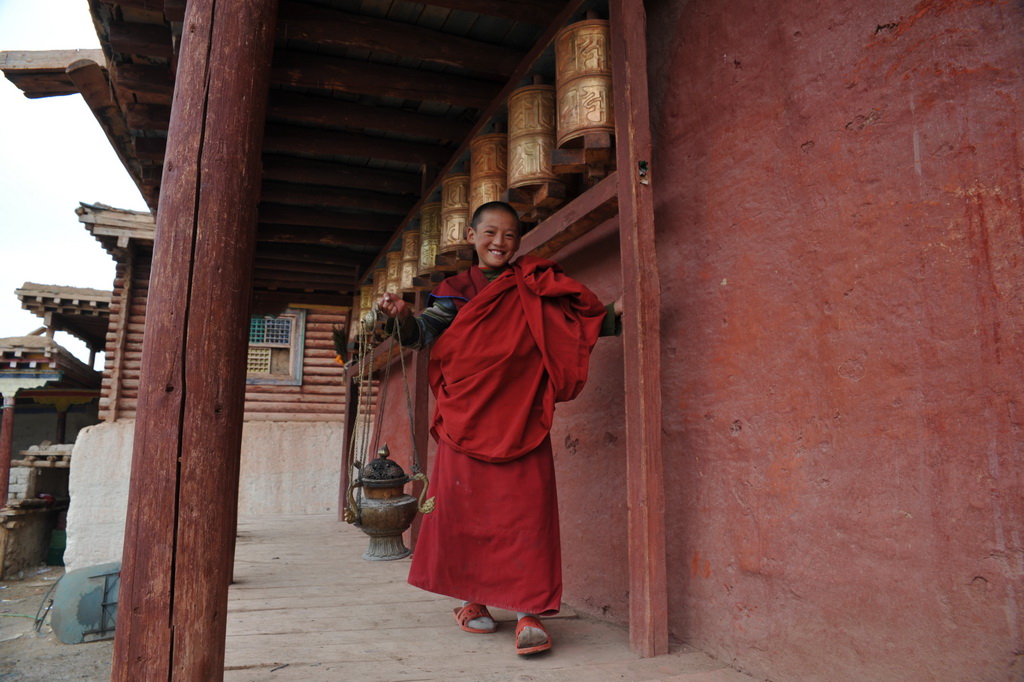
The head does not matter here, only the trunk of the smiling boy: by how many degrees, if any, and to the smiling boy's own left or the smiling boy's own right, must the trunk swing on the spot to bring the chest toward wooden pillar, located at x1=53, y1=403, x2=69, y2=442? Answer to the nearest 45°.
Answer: approximately 135° to the smiling boy's own right

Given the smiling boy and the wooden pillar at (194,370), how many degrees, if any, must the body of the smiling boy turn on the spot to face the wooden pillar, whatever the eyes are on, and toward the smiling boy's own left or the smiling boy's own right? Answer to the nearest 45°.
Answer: approximately 45° to the smiling boy's own right

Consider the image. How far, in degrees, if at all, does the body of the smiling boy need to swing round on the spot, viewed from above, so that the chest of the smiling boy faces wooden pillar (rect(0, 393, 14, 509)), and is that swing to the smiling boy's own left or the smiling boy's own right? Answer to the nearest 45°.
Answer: approximately 135° to the smiling boy's own right

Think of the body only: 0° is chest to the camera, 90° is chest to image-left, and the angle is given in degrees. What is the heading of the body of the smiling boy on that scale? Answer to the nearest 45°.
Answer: approximately 0°

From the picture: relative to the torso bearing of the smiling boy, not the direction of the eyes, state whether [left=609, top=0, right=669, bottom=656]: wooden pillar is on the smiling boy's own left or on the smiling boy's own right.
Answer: on the smiling boy's own left

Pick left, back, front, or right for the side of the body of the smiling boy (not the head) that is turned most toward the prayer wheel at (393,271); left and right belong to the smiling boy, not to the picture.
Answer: back

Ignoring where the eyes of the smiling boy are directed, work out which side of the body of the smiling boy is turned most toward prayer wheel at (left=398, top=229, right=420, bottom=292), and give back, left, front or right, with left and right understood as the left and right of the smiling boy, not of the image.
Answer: back

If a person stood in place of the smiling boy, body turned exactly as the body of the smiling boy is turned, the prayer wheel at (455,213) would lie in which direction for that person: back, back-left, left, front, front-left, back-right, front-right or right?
back
